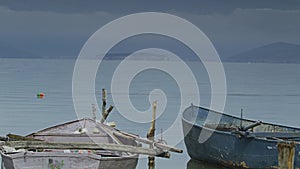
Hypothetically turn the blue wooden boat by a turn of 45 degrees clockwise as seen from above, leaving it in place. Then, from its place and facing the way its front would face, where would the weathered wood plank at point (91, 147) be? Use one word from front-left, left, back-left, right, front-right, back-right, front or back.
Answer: left

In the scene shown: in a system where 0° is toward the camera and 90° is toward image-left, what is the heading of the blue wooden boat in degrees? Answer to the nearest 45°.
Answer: approximately 90°
